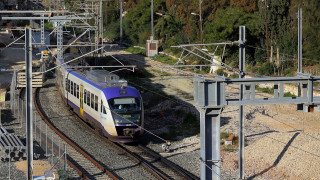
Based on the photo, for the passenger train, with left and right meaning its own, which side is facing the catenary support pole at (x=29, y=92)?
right

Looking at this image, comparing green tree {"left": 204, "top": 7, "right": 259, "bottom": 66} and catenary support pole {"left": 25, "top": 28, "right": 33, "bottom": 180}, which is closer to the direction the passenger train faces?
the catenary support pole

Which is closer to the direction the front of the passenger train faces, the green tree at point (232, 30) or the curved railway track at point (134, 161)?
the curved railway track

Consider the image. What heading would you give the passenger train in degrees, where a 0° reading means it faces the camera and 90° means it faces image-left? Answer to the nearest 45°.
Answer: approximately 315°

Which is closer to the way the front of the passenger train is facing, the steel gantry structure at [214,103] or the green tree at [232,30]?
the steel gantry structure

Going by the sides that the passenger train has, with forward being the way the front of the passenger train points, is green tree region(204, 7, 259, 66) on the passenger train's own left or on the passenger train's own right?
on the passenger train's own left
